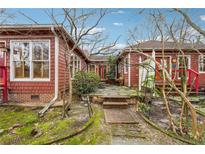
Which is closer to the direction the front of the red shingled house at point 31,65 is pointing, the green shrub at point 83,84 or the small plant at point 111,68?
the green shrub

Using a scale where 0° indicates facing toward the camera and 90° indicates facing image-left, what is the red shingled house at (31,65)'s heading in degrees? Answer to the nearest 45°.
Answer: approximately 0°

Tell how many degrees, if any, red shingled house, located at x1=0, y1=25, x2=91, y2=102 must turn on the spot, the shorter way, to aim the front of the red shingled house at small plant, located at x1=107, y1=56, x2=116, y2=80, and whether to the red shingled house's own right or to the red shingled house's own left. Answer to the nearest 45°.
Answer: approximately 135° to the red shingled house's own left

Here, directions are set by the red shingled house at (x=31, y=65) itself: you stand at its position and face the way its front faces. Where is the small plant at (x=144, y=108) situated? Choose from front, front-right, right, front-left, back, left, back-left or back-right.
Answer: front-left

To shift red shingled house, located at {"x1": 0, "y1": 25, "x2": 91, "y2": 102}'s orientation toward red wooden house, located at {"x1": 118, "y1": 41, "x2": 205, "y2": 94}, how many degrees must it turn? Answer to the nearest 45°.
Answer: approximately 90° to its left

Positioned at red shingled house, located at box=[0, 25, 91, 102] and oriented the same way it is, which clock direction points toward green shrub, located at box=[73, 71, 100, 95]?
The green shrub is roughly at 9 o'clock from the red shingled house.

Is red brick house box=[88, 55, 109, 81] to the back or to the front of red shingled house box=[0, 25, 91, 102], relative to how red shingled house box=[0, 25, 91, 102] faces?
to the back
